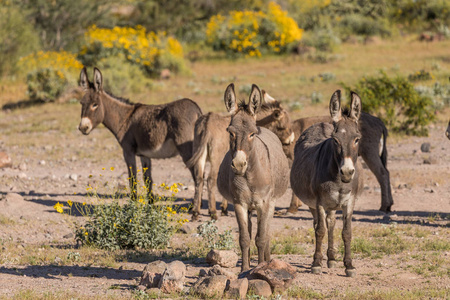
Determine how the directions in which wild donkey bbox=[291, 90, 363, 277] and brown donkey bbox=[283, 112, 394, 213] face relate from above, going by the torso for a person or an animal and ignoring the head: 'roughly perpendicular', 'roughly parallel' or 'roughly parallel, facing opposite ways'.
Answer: roughly perpendicular

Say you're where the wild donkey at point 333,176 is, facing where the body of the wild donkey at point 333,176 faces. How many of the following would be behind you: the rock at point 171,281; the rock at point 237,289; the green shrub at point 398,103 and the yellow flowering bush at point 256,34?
2

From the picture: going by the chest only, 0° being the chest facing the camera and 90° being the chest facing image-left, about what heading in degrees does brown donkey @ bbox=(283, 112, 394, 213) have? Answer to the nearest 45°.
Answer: approximately 90°

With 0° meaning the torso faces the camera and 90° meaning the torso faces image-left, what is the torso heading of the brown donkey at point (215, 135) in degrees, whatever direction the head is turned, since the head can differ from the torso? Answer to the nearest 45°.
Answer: approximately 225°

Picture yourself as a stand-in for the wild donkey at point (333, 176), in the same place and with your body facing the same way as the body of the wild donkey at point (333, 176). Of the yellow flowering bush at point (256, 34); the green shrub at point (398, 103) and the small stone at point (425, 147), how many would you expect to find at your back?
3

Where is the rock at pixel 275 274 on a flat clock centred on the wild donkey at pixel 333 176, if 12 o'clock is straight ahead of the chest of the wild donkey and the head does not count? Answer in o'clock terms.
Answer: The rock is roughly at 1 o'clock from the wild donkey.

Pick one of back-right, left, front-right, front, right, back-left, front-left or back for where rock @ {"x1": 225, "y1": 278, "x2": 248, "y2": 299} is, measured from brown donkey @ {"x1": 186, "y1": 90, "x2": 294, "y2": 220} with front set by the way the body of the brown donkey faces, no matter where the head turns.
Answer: back-right

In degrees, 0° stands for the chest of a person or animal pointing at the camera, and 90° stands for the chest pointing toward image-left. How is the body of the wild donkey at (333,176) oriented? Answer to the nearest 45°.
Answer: approximately 0°

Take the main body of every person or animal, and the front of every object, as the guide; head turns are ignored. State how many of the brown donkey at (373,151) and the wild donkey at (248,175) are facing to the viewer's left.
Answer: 1

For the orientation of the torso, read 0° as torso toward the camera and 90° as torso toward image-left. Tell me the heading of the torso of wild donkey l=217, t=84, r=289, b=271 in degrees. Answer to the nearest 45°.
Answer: approximately 0°

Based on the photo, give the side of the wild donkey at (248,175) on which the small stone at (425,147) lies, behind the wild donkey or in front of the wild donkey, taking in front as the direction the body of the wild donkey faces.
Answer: behind

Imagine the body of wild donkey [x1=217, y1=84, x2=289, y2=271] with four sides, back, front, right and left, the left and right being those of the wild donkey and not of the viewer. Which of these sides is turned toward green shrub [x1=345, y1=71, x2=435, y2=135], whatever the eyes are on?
back
